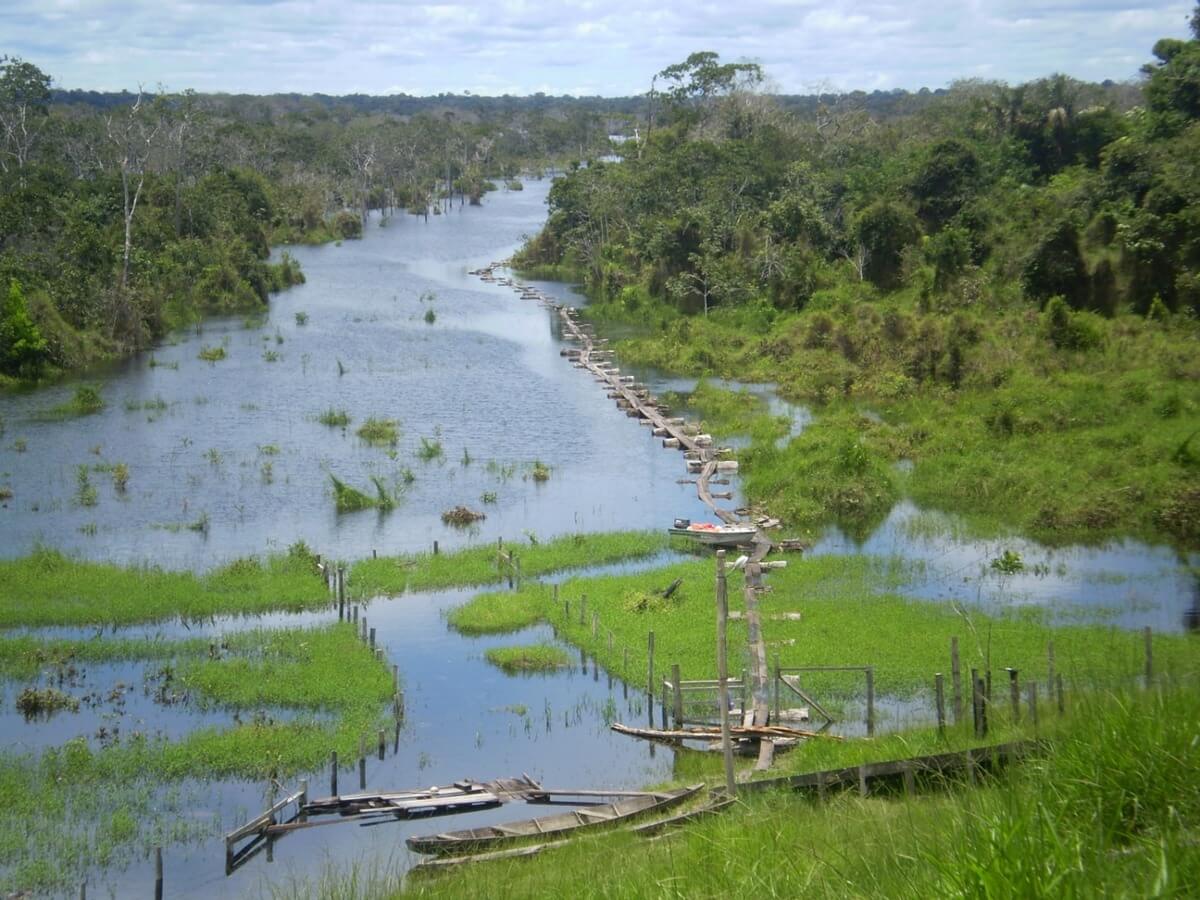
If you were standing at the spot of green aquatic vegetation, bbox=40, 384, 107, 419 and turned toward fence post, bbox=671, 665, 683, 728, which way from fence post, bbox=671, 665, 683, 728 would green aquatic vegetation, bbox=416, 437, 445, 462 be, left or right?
left
